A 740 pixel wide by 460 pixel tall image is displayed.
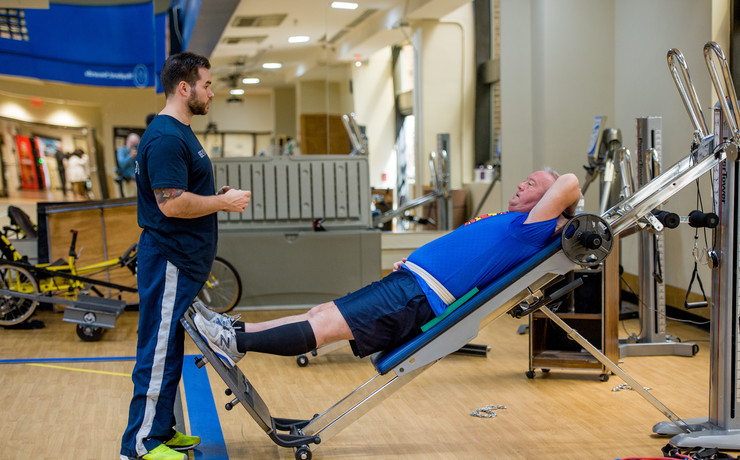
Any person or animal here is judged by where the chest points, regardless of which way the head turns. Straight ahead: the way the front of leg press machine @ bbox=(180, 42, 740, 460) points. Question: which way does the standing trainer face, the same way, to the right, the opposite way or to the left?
the opposite way

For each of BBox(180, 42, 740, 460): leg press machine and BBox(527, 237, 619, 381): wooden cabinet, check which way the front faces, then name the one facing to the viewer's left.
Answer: the leg press machine

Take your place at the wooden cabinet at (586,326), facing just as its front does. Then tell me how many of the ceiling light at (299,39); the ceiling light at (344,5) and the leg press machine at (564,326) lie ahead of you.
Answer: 1

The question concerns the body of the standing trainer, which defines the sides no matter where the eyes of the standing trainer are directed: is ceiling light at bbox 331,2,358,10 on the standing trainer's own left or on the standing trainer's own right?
on the standing trainer's own left

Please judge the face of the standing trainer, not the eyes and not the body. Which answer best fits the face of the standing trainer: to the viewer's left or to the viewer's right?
to the viewer's right

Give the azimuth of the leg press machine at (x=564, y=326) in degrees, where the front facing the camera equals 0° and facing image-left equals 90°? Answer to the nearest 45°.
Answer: approximately 90°

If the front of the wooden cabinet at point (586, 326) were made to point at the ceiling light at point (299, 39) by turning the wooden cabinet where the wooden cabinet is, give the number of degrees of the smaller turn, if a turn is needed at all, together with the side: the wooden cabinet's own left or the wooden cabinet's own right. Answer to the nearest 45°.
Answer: approximately 135° to the wooden cabinet's own right

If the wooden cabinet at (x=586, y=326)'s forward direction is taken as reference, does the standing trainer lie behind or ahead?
ahead

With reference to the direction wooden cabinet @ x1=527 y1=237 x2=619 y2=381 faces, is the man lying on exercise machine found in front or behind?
in front

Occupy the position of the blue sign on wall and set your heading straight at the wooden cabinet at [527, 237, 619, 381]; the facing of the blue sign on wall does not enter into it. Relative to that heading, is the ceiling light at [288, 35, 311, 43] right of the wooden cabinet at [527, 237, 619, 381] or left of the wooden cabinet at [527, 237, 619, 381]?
left

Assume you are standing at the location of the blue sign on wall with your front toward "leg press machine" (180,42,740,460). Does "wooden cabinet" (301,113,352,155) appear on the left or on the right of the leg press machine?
left

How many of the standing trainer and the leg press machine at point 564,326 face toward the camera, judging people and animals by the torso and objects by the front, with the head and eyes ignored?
0

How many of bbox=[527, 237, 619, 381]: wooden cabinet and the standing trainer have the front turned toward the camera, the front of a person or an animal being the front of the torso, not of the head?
1

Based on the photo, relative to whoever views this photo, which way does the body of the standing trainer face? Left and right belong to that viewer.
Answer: facing to the right of the viewer

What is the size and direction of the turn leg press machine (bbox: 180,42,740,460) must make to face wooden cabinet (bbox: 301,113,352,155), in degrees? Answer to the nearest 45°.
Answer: approximately 90° to its right
